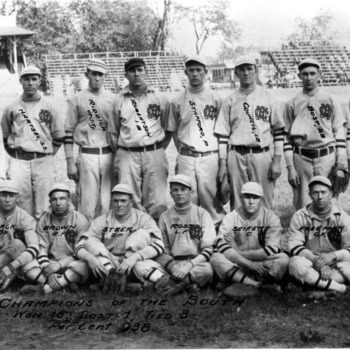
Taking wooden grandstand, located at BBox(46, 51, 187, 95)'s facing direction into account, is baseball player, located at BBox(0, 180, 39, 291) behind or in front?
in front

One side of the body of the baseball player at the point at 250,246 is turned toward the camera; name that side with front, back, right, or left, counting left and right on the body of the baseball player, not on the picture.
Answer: front

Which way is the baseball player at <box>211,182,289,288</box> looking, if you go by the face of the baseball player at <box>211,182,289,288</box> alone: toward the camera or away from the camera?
toward the camera

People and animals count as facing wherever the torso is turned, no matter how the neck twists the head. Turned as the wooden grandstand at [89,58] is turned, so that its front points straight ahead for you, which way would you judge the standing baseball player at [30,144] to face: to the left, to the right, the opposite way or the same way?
the same way

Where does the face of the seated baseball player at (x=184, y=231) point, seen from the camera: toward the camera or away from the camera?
toward the camera

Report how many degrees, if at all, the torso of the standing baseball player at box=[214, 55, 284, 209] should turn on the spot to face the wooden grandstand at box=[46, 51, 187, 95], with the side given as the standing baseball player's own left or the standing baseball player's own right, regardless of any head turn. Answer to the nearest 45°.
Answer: approximately 180°

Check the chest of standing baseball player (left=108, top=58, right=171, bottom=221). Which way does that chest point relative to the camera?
toward the camera

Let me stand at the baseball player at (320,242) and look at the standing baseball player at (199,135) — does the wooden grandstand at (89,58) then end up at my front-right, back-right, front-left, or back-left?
front-right

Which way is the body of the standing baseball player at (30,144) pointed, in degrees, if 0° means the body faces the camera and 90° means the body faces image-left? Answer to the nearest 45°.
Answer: approximately 0°

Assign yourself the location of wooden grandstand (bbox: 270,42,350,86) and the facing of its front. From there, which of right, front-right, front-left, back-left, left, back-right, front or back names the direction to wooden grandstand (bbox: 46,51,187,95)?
front-right

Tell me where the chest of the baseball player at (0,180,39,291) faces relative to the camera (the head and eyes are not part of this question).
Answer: toward the camera

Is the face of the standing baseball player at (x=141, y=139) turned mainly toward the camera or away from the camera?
toward the camera

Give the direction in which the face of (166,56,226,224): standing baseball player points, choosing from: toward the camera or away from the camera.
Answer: toward the camera

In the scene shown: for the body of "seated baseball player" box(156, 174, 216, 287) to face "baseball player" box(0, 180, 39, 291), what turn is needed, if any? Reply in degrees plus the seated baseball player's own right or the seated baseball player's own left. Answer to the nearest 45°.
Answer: approximately 90° to the seated baseball player's own right

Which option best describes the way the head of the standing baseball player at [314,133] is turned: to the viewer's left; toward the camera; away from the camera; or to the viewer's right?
toward the camera
